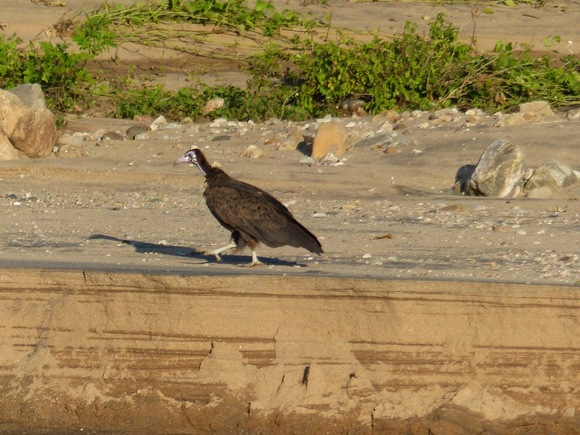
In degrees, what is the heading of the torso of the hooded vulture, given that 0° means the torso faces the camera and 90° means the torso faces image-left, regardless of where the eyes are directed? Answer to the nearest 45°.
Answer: approximately 90°

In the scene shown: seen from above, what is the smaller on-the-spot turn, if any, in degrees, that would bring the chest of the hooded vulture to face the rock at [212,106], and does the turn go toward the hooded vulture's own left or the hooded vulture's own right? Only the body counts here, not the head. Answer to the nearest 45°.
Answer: approximately 90° to the hooded vulture's own right

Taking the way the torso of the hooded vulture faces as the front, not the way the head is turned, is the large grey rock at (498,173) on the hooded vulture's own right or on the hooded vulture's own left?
on the hooded vulture's own right

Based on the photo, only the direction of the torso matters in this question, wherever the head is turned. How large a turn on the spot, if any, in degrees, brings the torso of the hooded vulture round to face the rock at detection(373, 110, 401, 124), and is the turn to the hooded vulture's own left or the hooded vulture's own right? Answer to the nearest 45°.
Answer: approximately 90° to the hooded vulture's own right

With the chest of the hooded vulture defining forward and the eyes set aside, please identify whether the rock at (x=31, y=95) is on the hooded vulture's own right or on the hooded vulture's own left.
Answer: on the hooded vulture's own right

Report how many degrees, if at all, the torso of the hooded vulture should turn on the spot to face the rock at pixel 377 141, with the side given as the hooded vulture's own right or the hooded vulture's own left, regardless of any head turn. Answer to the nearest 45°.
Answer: approximately 90° to the hooded vulture's own right

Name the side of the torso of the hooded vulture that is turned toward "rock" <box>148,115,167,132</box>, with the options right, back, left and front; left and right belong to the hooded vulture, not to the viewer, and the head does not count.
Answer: right

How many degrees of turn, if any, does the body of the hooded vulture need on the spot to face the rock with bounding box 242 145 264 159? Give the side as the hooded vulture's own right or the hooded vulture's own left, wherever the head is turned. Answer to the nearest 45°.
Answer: approximately 90° to the hooded vulture's own right

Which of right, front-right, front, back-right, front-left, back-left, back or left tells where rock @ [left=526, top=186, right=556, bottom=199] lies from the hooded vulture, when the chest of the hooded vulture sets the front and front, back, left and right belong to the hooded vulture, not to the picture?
back-right
